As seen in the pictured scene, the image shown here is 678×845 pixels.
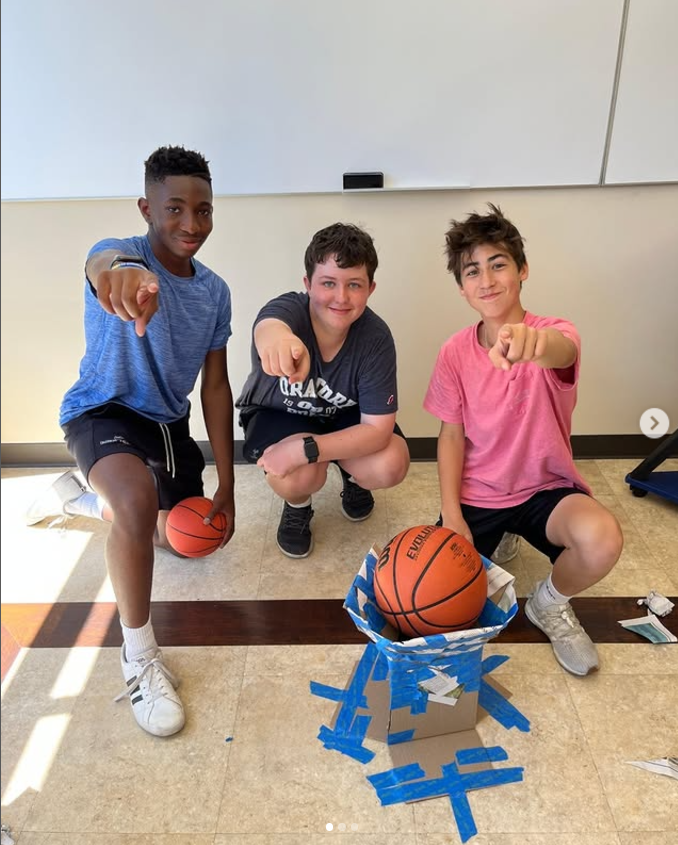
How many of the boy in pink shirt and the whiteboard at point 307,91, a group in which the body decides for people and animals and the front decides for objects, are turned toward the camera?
2

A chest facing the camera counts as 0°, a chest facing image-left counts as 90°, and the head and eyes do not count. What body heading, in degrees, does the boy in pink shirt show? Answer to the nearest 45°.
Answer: approximately 0°

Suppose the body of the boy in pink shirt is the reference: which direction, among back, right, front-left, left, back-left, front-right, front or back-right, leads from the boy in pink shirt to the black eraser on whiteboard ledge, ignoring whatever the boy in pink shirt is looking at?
back-right
